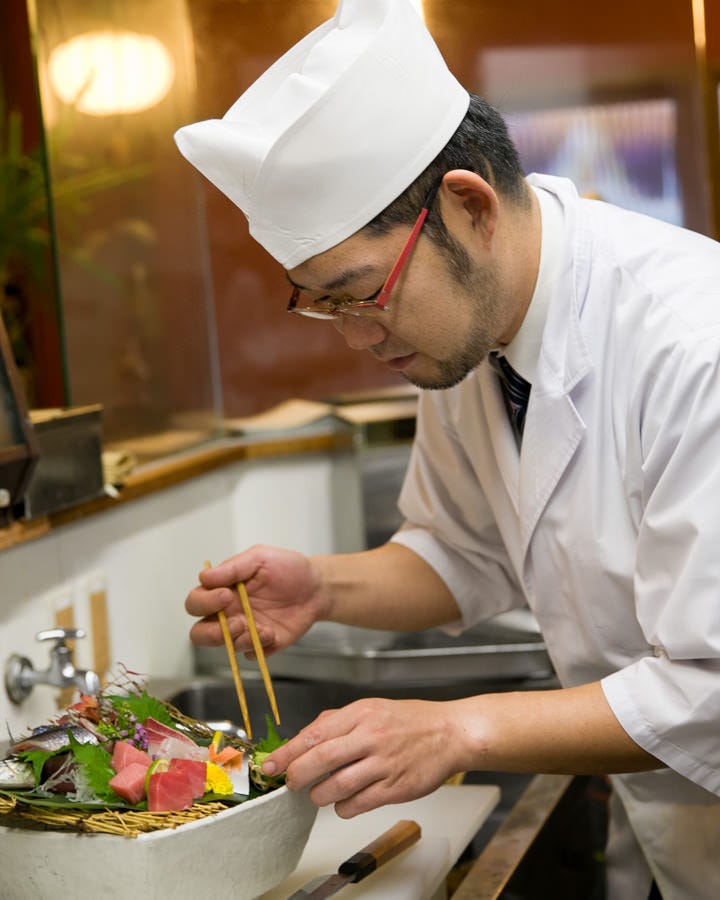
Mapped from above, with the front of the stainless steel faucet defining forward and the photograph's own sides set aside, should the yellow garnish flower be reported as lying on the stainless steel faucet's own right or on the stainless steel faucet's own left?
on the stainless steel faucet's own right

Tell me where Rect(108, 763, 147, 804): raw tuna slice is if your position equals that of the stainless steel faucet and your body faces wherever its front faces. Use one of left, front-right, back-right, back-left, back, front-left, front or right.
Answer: right

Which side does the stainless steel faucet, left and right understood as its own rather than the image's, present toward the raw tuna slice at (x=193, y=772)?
right

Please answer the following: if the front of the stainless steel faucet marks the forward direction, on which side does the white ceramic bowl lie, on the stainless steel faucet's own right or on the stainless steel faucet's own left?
on the stainless steel faucet's own right

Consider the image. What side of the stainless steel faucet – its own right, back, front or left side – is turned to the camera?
right

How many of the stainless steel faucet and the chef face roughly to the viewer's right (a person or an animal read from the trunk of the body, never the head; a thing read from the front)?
1

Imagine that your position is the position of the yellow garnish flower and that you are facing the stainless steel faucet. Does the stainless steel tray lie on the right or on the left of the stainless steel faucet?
right

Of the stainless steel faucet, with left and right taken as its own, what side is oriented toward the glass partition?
left

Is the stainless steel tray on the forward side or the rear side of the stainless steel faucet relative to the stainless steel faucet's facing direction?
on the forward side

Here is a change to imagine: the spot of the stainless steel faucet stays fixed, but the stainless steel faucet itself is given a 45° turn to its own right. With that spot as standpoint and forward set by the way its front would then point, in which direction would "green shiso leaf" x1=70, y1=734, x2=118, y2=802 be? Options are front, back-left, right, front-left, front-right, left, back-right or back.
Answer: front-right
